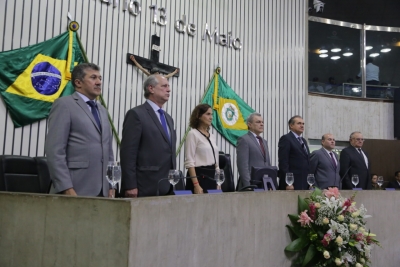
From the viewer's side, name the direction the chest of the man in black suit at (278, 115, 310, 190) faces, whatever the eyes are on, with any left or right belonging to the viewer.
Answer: facing the viewer and to the right of the viewer

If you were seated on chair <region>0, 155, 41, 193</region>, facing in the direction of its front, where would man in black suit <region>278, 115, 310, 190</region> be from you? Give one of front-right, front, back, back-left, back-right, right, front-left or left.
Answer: front-left

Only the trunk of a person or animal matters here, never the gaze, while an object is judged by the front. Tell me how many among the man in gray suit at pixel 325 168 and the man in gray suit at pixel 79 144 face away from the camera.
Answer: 0

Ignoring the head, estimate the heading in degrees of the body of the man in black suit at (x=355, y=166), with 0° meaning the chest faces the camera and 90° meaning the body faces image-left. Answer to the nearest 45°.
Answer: approximately 315°

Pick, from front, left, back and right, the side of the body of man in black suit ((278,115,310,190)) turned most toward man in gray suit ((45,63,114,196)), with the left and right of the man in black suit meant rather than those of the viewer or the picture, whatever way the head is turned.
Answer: right

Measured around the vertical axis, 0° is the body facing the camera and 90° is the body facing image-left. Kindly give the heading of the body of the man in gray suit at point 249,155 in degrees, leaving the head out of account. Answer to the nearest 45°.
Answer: approximately 315°

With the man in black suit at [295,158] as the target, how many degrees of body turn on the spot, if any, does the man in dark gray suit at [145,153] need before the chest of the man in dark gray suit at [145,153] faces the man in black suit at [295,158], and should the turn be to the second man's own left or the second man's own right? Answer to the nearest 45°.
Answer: approximately 90° to the second man's own left

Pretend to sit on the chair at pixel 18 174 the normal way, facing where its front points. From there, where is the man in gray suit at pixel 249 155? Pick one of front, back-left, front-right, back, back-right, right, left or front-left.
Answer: front-left
